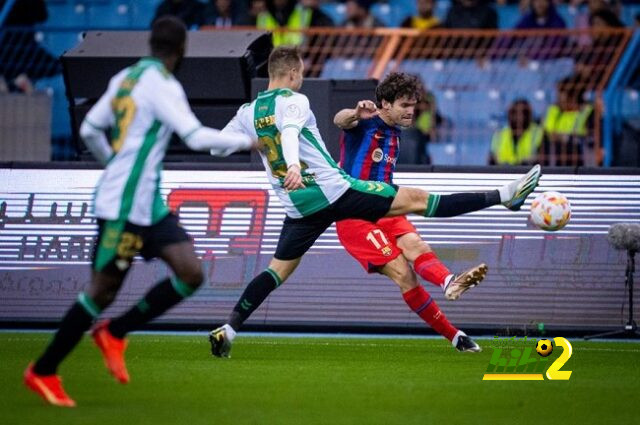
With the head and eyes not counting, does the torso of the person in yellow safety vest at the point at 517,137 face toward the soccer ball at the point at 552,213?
yes

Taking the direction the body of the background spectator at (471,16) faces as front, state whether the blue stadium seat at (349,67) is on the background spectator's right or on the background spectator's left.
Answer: on the background spectator's right

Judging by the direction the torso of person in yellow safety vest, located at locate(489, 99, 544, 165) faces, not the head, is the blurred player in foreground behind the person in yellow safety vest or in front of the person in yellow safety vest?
in front

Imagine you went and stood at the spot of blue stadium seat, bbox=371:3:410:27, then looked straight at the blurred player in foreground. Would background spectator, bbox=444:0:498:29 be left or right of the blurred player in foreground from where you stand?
left

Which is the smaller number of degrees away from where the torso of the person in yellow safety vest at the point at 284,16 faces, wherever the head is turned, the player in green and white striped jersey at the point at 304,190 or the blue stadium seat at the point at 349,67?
the player in green and white striped jersey

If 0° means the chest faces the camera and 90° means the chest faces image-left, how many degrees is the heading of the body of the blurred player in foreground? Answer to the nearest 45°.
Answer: approximately 225°

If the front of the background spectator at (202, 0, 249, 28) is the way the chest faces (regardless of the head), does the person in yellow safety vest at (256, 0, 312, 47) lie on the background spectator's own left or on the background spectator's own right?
on the background spectator's own left

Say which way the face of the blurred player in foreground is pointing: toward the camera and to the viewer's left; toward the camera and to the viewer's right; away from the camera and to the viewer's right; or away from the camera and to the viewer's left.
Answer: away from the camera and to the viewer's right

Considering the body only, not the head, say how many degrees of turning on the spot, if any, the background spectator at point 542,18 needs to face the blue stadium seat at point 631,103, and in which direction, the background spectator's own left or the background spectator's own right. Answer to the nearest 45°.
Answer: approximately 45° to the background spectator's own left
